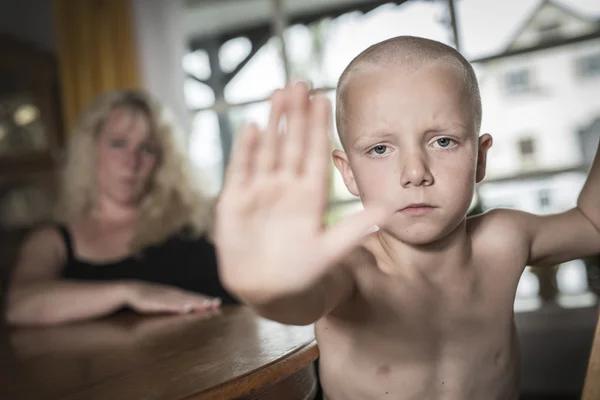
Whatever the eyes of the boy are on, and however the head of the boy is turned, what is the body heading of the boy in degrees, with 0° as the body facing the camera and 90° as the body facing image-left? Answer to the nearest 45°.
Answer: approximately 0°

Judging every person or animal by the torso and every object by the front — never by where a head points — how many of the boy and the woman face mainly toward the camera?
2

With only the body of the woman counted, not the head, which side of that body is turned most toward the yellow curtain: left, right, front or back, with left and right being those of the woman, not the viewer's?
back

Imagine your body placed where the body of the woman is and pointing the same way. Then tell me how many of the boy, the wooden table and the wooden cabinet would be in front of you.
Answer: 2

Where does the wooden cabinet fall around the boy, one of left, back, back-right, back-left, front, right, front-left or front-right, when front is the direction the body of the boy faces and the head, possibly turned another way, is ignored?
back-right

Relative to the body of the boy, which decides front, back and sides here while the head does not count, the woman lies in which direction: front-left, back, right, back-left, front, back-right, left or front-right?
back-right

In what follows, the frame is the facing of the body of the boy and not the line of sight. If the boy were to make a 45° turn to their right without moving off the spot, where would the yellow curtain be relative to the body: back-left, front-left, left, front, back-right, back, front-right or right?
right
